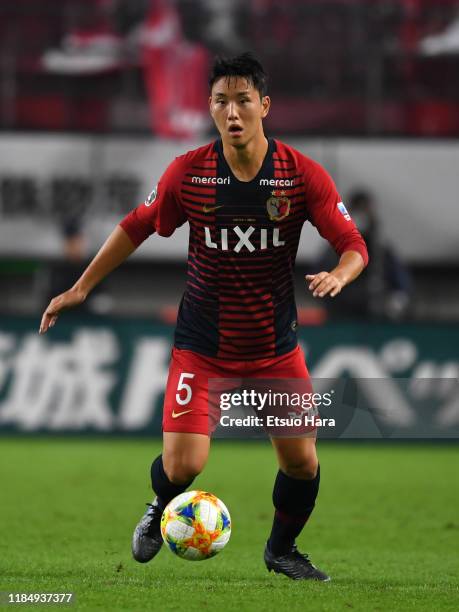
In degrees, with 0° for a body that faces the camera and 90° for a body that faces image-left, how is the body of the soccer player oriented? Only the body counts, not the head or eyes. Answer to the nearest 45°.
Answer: approximately 0°

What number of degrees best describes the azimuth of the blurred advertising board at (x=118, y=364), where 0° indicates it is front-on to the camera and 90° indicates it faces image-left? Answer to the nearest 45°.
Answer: approximately 0°

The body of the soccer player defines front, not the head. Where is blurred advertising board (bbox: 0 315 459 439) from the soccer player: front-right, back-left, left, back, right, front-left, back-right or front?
back

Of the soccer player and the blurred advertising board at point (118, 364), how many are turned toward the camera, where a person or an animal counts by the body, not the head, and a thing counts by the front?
2

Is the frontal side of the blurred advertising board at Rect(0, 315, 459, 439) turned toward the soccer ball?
yes
